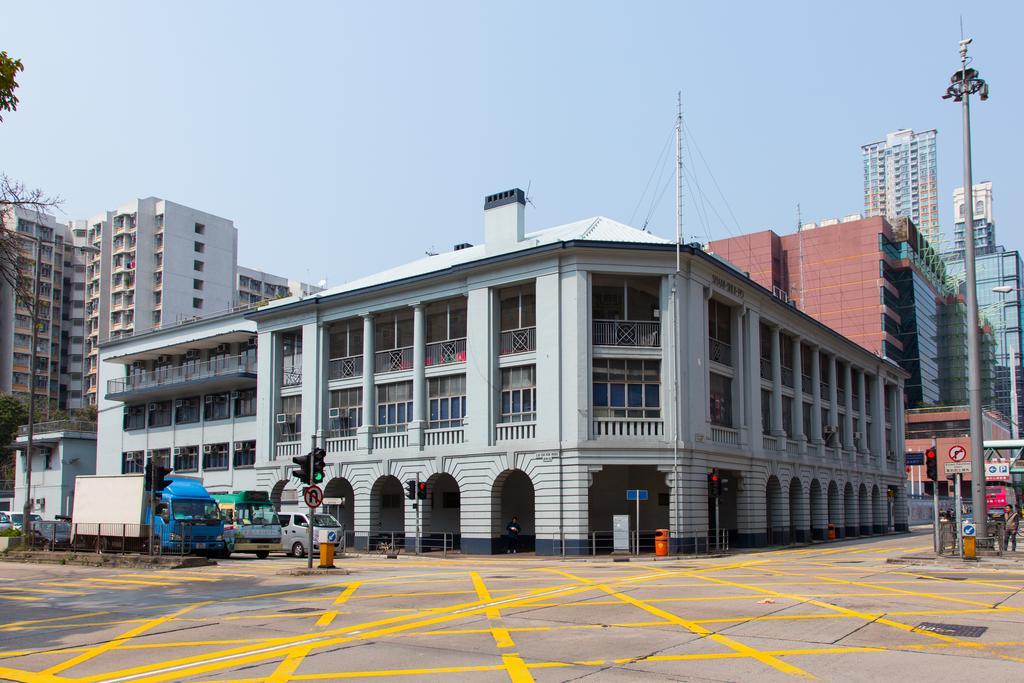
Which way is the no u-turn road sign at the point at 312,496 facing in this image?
toward the camera

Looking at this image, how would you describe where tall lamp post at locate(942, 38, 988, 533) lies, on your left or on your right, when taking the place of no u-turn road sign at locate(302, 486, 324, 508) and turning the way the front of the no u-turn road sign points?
on your left

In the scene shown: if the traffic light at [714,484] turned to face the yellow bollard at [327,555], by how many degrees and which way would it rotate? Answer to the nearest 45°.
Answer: approximately 45° to its right

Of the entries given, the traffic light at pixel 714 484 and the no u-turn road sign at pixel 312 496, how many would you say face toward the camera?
2

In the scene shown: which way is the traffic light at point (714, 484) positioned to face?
toward the camera

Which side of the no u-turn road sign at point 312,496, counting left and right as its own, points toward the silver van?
back

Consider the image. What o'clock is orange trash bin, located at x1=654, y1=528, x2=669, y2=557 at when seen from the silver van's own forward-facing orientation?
The orange trash bin is roughly at 11 o'clock from the silver van.
